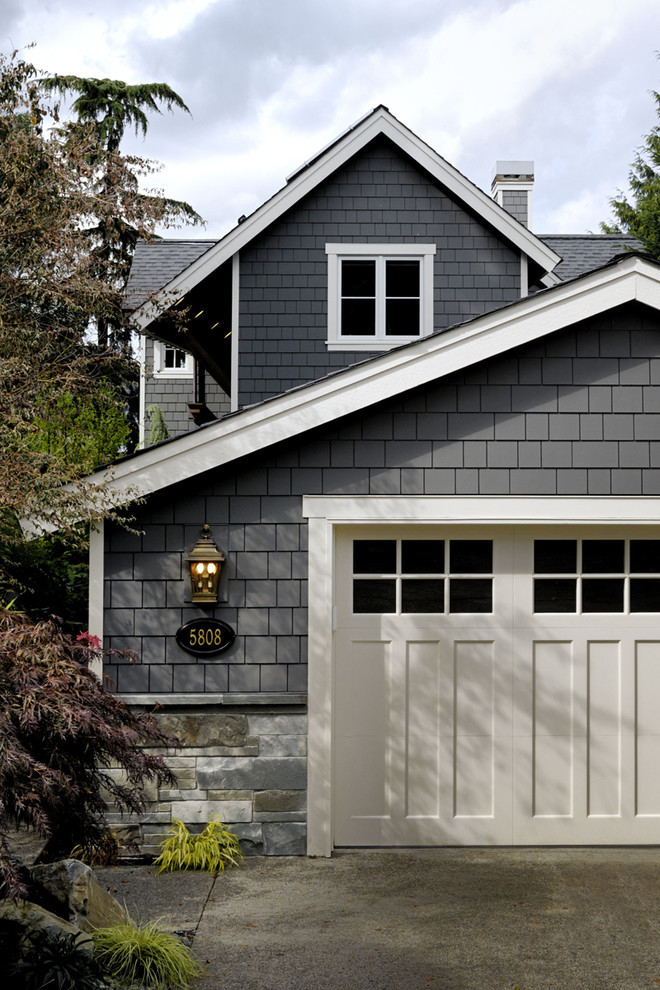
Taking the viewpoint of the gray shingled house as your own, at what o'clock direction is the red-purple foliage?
The red-purple foliage is roughly at 1 o'clock from the gray shingled house.

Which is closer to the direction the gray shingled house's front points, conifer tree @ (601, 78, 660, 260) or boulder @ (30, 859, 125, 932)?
the boulder

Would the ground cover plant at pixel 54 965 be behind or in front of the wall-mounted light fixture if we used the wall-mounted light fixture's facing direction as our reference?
in front

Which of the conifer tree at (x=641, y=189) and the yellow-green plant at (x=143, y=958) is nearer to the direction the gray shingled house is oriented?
the yellow-green plant

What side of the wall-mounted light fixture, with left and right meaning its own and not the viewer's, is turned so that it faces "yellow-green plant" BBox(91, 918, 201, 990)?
front

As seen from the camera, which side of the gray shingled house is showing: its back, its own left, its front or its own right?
front

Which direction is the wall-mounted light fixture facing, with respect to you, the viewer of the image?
facing the viewer

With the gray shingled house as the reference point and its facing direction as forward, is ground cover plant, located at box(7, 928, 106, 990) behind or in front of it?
in front
